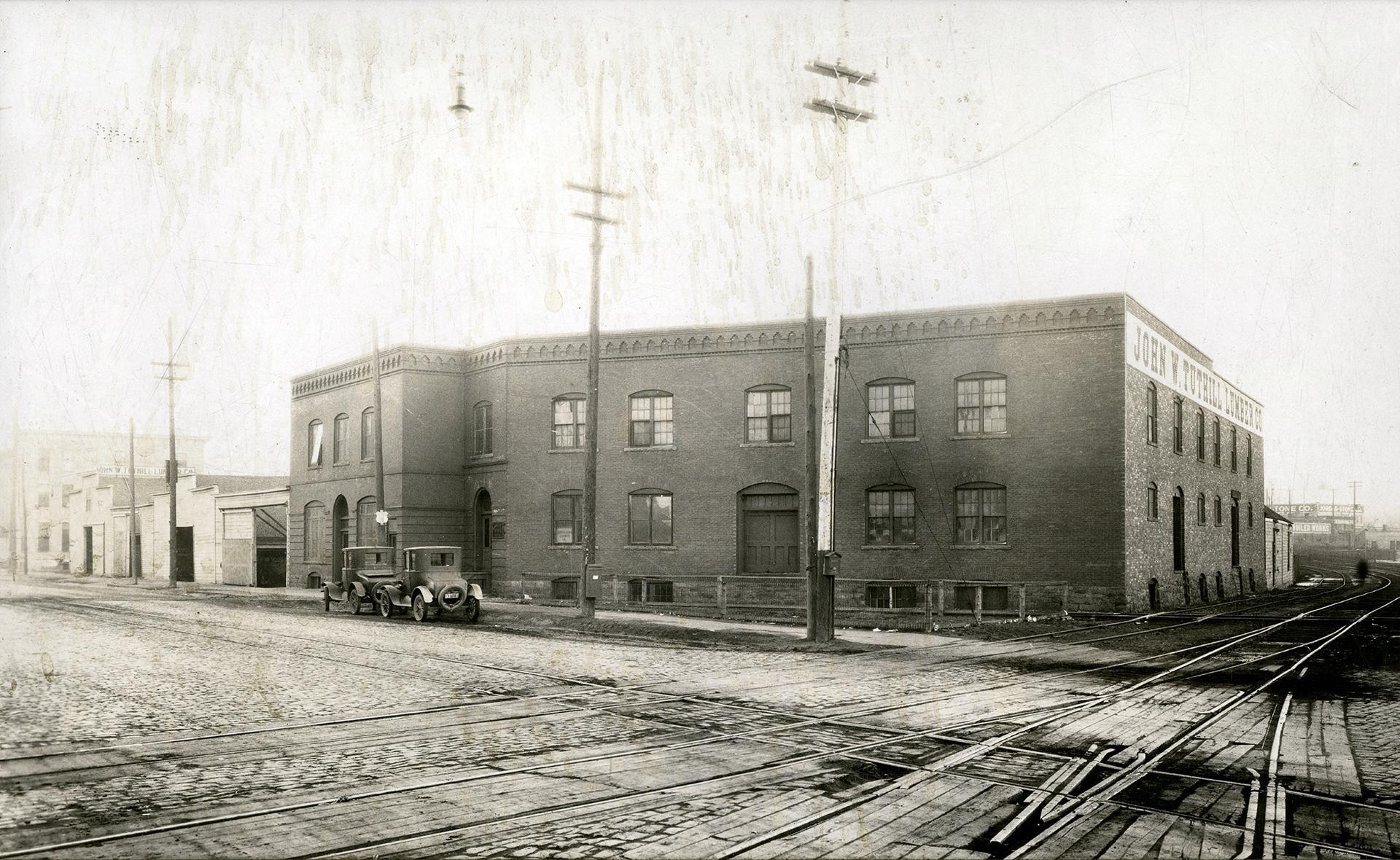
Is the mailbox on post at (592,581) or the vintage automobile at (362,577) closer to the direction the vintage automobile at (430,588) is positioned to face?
the vintage automobile

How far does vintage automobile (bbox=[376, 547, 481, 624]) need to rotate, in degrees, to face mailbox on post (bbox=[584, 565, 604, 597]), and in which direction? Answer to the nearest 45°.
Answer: approximately 180°

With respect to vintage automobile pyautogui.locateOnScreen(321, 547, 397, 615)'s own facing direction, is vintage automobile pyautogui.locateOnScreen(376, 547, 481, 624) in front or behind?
behind

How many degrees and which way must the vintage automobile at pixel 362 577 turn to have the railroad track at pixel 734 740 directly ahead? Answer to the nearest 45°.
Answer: approximately 135° to its left

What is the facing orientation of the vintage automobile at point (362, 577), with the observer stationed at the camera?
facing away from the viewer and to the left of the viewer

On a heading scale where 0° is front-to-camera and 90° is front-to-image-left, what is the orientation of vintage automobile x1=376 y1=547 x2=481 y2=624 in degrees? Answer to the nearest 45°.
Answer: approximately 135°

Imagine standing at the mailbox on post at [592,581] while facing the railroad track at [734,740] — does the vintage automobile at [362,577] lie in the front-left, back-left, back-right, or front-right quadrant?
back-right

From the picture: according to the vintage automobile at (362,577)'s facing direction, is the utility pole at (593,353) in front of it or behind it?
behind

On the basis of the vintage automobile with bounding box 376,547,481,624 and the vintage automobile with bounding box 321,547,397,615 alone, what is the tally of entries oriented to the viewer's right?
0

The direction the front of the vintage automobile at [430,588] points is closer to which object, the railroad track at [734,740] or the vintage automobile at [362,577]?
the vintage automobile

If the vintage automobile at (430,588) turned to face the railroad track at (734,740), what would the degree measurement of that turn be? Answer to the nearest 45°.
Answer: approximately 135° to its left
